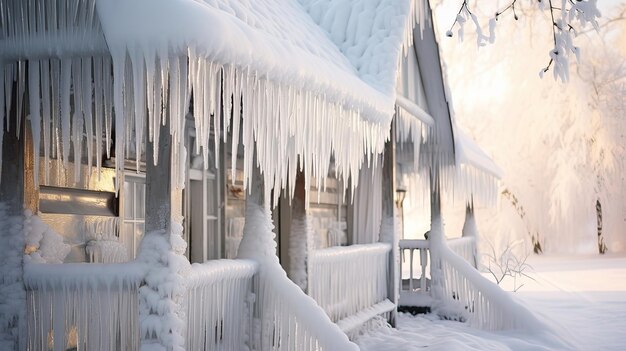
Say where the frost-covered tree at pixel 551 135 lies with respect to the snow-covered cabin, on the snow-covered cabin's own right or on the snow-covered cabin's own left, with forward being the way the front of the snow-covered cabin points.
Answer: on the snow-covered cabin's own left
